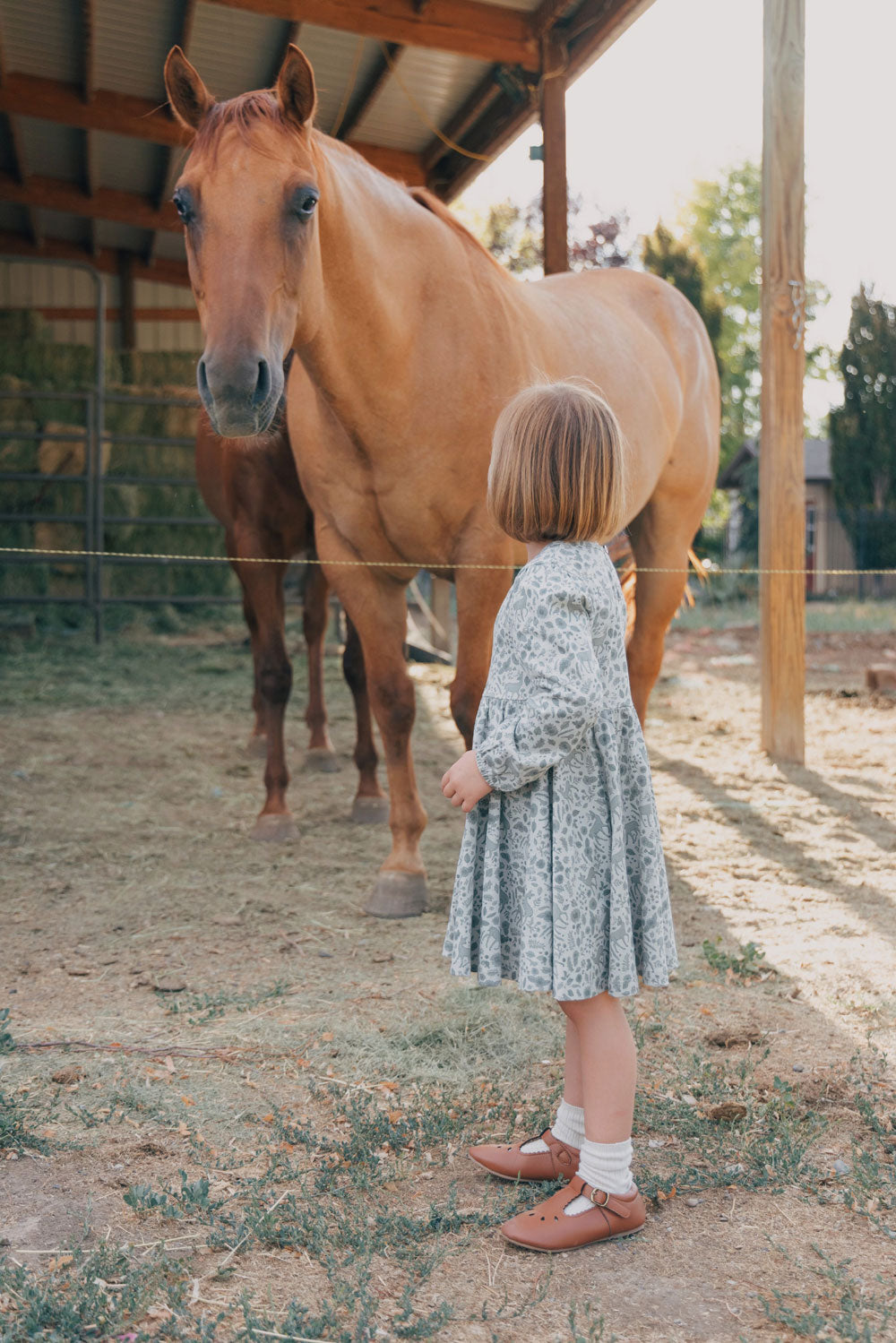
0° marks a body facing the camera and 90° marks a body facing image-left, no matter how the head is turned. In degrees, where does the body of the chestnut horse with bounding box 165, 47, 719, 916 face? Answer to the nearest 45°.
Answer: approximately 45°

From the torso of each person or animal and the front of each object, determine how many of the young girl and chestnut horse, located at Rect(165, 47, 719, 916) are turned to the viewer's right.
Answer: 0

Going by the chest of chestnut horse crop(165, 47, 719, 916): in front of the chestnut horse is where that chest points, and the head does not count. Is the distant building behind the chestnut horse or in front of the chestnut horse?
behind

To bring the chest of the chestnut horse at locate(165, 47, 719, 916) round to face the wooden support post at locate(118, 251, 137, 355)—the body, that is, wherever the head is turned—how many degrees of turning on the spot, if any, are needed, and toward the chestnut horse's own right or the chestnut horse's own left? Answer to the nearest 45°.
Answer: approximately 135° to the chestnut horse's own right

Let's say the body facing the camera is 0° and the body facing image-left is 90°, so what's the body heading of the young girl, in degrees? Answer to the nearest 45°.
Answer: approximately 90°

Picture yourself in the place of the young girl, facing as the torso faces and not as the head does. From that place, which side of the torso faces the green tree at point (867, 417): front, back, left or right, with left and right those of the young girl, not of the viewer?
right

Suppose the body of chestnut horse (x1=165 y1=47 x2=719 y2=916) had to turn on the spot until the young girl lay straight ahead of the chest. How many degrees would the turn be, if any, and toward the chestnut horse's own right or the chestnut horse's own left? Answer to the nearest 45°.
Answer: approximately 45° to the chestnut horse's own left

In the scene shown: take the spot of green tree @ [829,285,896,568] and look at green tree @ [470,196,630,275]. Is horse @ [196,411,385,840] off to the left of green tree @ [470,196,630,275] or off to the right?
left
